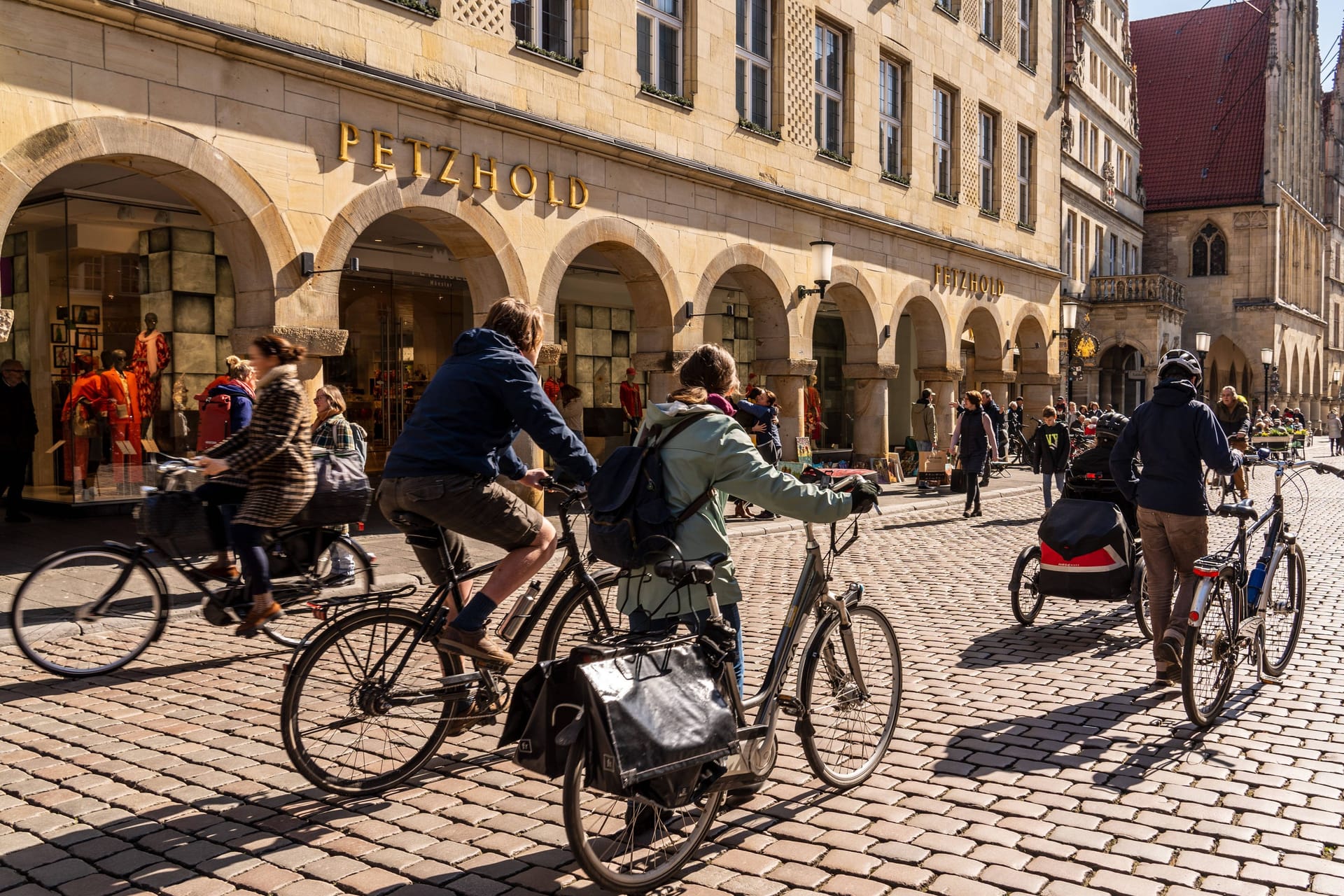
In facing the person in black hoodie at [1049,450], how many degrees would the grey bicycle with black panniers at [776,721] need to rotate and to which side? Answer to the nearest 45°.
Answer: approximately 45° to its left

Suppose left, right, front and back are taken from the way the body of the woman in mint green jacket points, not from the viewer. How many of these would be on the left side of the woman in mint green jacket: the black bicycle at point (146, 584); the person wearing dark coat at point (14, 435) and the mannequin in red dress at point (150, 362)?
3

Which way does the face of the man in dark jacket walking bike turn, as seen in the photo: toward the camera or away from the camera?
away from the camera

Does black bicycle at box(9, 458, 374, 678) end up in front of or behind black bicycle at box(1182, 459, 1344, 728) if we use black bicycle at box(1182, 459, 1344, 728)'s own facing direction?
behind

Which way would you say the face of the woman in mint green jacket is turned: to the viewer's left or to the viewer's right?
to the viewer's right

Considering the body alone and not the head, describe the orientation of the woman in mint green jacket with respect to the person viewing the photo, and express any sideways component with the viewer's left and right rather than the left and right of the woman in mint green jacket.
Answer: facing away from the viewer and to the right of the viewer

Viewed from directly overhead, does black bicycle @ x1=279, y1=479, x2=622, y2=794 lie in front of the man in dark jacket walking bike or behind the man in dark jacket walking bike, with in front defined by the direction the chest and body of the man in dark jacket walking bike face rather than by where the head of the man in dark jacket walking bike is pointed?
behind

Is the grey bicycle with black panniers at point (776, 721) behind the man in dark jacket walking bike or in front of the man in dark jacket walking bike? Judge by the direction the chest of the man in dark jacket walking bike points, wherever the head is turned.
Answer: behind

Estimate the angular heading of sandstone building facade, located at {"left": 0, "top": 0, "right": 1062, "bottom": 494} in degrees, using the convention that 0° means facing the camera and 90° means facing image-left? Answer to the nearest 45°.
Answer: approximately 315°

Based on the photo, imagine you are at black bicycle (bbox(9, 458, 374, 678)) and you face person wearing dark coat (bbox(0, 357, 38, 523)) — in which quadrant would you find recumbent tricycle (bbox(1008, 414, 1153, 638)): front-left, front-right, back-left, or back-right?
back-right

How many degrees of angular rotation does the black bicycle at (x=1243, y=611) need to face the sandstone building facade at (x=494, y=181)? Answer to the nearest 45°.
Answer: approximately 90° to its left
